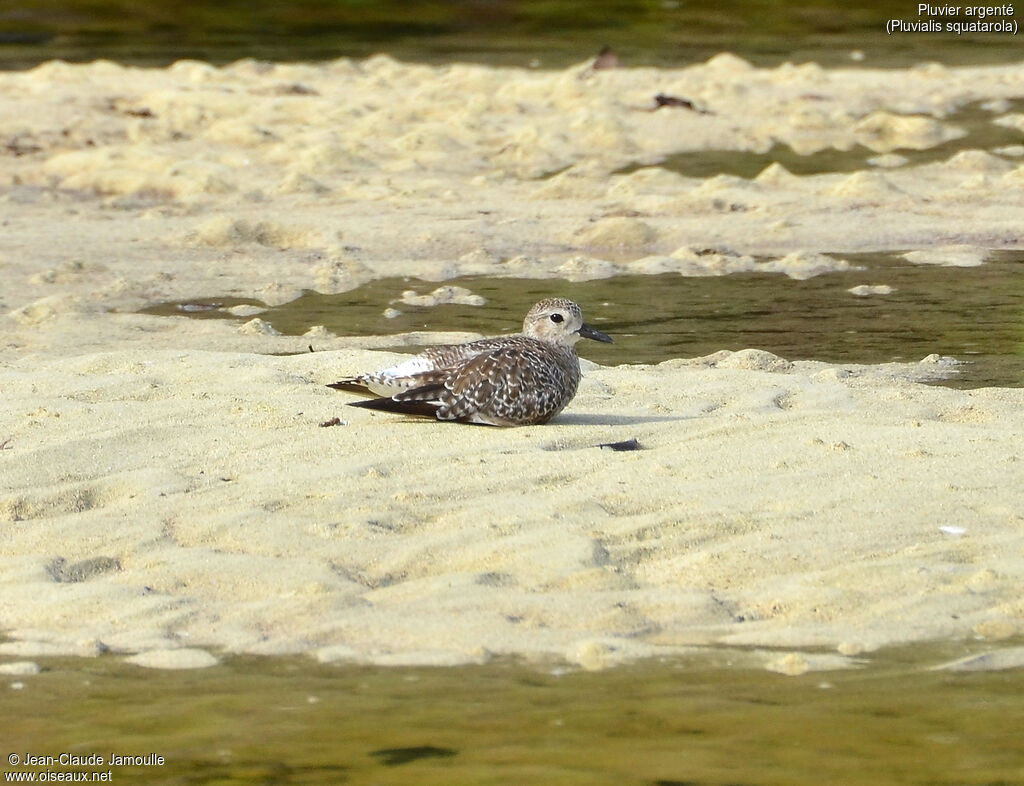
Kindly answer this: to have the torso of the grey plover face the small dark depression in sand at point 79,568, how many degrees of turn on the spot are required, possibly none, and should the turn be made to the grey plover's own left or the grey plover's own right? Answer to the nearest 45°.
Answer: approximately 135° to the grey plover's own right

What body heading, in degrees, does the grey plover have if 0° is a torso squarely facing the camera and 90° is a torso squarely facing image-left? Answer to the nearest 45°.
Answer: approximately 270°
